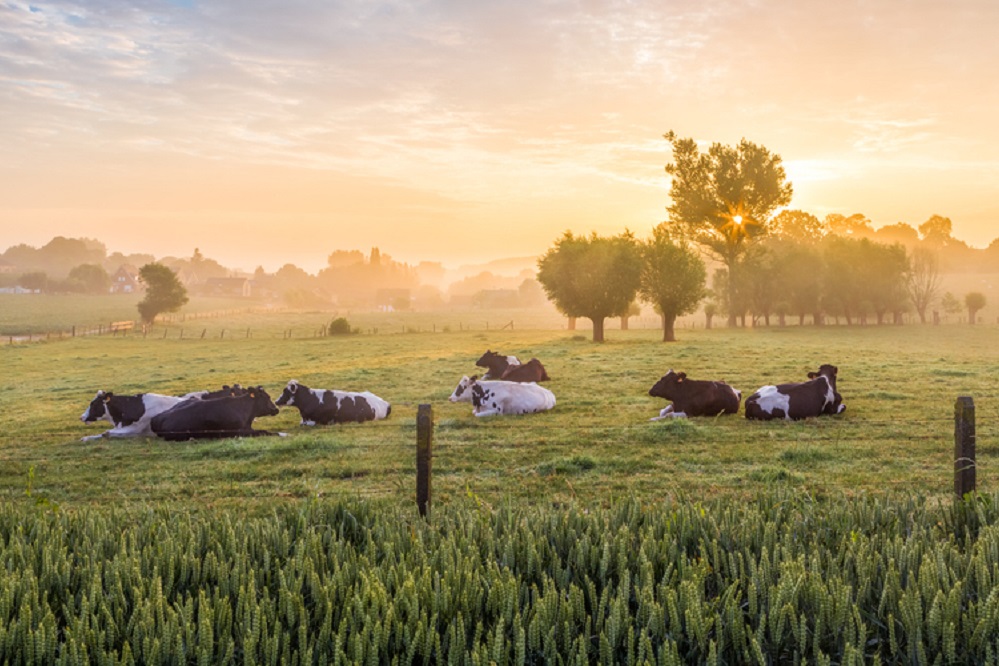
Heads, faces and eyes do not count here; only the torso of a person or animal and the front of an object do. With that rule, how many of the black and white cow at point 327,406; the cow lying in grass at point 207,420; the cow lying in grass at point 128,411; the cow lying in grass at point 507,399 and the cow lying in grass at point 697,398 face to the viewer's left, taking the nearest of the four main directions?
4

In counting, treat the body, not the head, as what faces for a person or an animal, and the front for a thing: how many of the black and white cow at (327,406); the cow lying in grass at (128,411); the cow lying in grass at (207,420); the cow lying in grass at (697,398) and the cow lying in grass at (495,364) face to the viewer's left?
4

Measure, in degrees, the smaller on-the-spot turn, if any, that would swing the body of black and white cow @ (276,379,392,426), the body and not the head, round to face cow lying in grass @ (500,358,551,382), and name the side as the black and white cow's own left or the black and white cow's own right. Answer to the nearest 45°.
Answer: approximately 135° to the black and white cow's own right

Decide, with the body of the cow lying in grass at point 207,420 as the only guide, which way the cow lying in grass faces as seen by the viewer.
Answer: to the viewer's right

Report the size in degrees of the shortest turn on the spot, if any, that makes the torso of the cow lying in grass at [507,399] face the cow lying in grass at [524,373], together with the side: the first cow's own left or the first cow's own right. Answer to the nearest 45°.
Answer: approximately 90° to the first cow's own right

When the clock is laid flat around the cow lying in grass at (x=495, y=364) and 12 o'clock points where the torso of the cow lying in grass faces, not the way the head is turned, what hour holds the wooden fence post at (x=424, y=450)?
The wooden fence post is roughly at 9 o'clock from the cow lying in grass.

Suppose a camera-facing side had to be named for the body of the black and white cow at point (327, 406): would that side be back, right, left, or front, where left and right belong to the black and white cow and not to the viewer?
left

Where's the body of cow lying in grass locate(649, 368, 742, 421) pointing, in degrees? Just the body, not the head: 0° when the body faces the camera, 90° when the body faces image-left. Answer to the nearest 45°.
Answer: approximately 90°

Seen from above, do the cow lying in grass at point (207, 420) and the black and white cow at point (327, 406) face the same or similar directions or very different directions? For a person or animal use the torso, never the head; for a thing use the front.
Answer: very different directions

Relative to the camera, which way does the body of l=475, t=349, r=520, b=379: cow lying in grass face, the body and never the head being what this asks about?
to the viewer's left

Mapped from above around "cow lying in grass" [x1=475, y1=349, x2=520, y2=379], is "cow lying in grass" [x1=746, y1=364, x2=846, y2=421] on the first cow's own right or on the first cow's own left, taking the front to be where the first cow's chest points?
on the first cow's own left

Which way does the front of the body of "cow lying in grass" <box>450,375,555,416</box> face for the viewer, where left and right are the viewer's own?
facing to the left of the viewer
